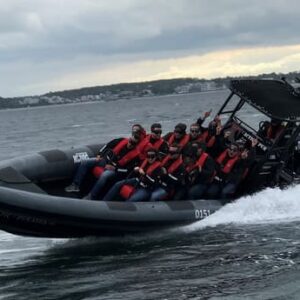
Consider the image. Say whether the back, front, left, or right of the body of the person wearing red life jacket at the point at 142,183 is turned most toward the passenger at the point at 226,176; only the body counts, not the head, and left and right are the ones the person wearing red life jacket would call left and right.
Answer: back

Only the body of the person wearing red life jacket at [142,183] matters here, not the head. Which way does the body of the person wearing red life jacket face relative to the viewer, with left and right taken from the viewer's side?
facing the viewer and to the left of the viewer

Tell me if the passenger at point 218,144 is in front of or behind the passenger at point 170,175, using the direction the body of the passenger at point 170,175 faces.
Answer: behind

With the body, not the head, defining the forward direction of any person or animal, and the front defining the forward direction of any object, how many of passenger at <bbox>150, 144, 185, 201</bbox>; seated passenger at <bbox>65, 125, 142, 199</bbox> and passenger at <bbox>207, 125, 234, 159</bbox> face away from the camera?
0

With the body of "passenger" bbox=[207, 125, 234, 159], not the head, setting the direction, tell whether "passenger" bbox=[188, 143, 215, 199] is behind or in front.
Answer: in front

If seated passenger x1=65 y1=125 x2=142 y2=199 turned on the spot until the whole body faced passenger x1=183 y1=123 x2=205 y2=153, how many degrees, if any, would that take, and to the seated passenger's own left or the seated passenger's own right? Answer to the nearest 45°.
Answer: approximately 135° to the seated passenger's own left

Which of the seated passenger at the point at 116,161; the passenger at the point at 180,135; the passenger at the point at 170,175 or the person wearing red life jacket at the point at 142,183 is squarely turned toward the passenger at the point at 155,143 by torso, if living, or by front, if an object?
the passenger at the point at 180,135

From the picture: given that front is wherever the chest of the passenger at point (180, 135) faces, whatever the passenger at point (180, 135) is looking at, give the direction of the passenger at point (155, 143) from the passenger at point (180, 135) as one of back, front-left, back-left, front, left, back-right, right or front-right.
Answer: front
